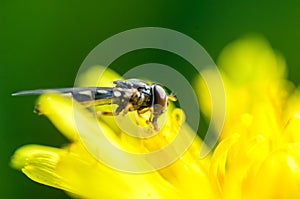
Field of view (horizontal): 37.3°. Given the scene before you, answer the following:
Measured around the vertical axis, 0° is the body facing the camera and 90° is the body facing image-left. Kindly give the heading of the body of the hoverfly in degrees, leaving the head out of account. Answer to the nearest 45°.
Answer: approximately 270°
